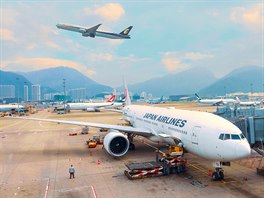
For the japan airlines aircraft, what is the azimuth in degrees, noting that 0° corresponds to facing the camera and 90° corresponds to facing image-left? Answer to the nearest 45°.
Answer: approximately 315°
